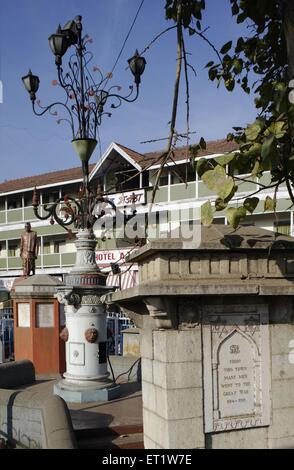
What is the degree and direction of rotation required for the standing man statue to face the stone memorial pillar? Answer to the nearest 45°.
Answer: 0° — it already faces it

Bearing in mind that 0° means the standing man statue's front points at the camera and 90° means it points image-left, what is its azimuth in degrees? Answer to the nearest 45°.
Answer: approximately 0°

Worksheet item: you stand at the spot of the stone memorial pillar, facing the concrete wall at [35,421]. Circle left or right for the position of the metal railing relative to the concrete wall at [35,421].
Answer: right

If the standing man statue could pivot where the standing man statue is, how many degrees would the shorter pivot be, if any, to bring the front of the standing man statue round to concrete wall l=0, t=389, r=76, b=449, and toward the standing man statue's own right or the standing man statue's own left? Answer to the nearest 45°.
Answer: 0° — it already faces it

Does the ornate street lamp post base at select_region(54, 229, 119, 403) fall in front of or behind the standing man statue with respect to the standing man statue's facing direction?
in front
